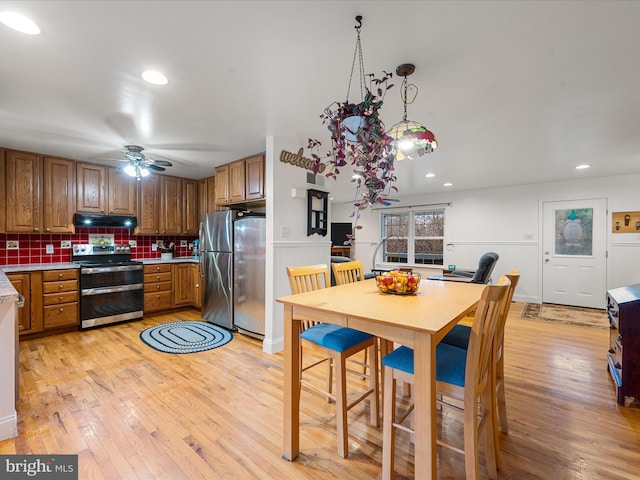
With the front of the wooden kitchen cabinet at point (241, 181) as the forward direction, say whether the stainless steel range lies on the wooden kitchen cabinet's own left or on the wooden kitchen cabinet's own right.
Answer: on the wooden kitchen cabinet's own right

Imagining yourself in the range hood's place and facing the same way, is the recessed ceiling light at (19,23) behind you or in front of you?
in front

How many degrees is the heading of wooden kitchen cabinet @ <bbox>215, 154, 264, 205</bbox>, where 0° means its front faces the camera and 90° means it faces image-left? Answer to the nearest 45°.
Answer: approximately 45°

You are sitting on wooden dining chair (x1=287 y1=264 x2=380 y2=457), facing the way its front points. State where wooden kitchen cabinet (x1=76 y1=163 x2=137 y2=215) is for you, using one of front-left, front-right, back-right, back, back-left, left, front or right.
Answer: back

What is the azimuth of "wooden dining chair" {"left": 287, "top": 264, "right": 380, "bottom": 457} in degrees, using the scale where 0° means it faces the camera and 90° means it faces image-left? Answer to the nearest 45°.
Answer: approximately 315°

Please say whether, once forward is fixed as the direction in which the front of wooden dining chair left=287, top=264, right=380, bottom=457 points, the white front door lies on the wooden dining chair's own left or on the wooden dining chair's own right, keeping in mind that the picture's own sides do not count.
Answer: on the wooden dining chair's own left

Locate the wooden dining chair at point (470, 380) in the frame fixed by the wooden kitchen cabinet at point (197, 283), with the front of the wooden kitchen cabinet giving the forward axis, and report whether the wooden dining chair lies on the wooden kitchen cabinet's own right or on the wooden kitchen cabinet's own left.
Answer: on the wooden kitchen cabinet's own left

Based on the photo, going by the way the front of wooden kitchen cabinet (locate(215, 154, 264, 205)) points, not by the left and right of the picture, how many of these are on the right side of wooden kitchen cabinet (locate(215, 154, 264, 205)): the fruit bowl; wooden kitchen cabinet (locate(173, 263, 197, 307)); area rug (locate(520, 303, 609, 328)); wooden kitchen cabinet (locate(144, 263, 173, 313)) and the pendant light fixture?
2

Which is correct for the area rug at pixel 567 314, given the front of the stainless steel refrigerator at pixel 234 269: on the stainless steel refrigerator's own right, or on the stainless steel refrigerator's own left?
on the stainless steel refrigerator's own left

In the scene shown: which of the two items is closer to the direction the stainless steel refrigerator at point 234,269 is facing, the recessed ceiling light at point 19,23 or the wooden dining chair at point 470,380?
the recessed ceiling light

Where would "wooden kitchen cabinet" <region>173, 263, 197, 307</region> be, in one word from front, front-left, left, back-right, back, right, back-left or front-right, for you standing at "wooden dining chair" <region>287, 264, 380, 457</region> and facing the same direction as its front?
back

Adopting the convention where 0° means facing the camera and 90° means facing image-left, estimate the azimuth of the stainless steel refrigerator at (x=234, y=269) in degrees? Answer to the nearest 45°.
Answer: approximately 45°

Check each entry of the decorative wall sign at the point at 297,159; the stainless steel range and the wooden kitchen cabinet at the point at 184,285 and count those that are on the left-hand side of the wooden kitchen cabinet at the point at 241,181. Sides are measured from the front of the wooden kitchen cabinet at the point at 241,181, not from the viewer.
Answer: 1
